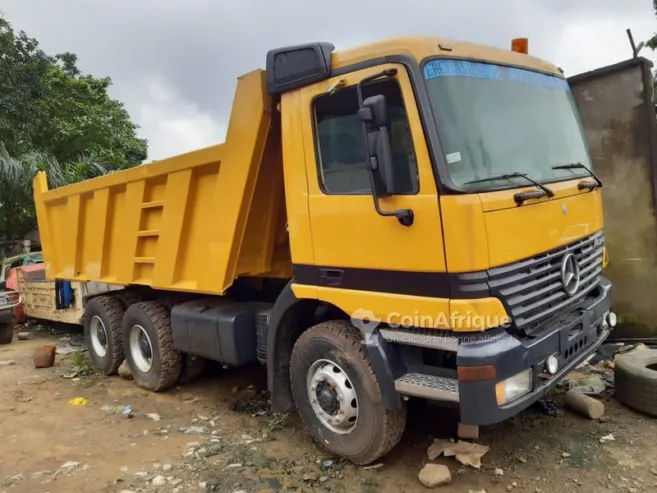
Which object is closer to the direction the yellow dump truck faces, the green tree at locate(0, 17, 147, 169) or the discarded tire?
the discarded tire

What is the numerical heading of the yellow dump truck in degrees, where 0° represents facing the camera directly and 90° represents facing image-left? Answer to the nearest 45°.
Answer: approximately 315°

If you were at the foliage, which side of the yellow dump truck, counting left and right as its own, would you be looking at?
back

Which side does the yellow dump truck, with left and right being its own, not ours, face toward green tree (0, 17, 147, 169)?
back

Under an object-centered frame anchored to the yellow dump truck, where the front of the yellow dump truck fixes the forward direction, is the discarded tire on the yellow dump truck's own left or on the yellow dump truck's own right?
on the yellow dump truck's own left
